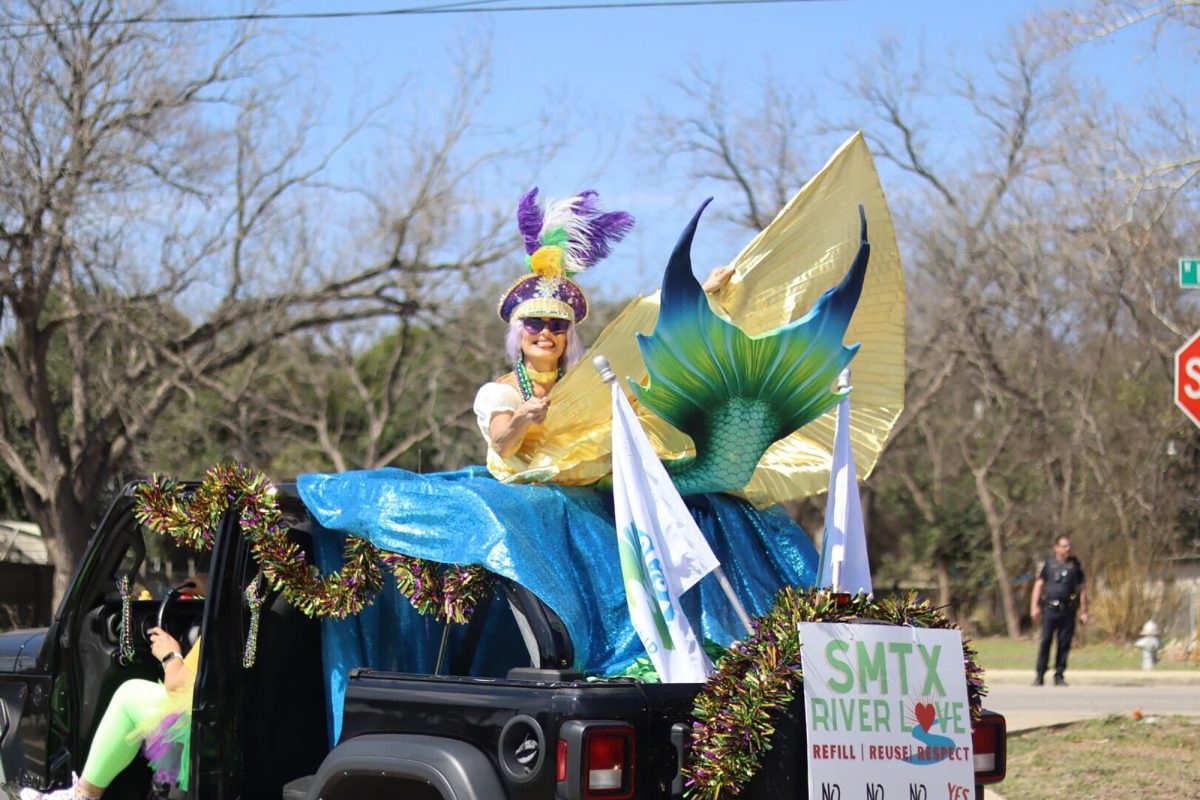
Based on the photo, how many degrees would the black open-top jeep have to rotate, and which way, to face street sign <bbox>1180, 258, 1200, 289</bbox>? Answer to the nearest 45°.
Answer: approximately 90° to its right

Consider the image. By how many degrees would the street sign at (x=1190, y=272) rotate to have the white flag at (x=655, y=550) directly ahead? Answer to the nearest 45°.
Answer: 0° — it already faces it

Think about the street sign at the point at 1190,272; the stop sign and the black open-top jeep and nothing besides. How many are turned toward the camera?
2

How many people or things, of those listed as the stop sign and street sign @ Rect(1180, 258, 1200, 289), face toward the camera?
2

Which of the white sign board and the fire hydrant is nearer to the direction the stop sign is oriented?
the white sign board

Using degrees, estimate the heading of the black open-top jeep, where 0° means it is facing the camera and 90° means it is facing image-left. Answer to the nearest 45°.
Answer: approximately 135°

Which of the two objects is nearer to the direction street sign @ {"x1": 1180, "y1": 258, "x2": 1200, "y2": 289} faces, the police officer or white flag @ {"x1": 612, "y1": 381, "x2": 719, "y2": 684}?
the white flag
